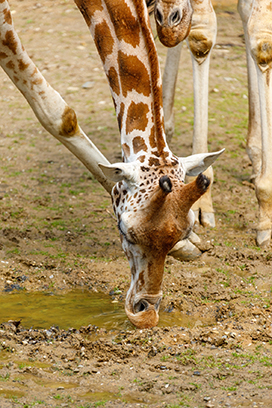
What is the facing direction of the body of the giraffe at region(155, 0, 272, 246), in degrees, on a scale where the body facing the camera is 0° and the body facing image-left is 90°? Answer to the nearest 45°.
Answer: approximately 0°

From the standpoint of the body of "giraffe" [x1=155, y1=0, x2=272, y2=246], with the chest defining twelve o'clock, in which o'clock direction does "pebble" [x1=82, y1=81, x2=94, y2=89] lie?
The pebble is roughly at 5 o'clock from the giraffe.

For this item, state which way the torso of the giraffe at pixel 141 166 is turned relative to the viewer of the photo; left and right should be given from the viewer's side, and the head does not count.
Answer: facing the viewer and to the right of the viewer

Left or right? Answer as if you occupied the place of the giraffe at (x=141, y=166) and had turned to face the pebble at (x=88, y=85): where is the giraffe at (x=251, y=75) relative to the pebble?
right

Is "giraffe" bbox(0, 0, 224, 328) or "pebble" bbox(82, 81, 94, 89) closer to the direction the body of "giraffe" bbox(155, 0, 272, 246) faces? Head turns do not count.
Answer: the giraffe

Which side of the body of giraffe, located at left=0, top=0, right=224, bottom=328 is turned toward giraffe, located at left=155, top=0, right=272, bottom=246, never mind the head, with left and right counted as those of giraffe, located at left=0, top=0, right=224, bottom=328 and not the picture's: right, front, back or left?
left

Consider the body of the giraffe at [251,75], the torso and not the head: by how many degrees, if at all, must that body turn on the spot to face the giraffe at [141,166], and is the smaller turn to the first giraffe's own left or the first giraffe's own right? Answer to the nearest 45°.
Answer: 0° — it already faces it

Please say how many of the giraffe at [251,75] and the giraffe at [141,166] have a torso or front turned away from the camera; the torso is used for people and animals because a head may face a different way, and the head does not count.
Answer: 0

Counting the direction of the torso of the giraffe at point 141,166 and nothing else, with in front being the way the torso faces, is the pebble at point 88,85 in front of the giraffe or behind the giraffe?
behind
